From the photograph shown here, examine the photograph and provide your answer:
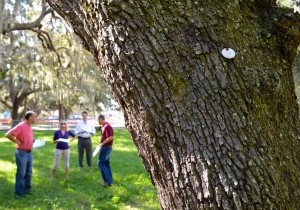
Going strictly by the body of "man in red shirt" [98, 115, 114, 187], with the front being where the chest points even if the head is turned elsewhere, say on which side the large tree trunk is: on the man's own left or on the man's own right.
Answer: on the man's own left

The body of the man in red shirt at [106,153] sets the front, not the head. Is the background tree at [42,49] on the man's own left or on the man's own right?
on the man's own right

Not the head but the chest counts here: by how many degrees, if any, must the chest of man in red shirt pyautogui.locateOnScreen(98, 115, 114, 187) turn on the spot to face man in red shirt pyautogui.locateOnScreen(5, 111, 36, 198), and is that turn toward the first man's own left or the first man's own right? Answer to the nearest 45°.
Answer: approximately 45° to the first man's own left

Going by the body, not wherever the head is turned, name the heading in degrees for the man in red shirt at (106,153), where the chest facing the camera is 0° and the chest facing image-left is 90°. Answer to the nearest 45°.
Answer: approximately 90°

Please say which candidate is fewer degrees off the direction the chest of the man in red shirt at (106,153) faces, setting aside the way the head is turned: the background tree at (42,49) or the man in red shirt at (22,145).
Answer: the man in red shirt
